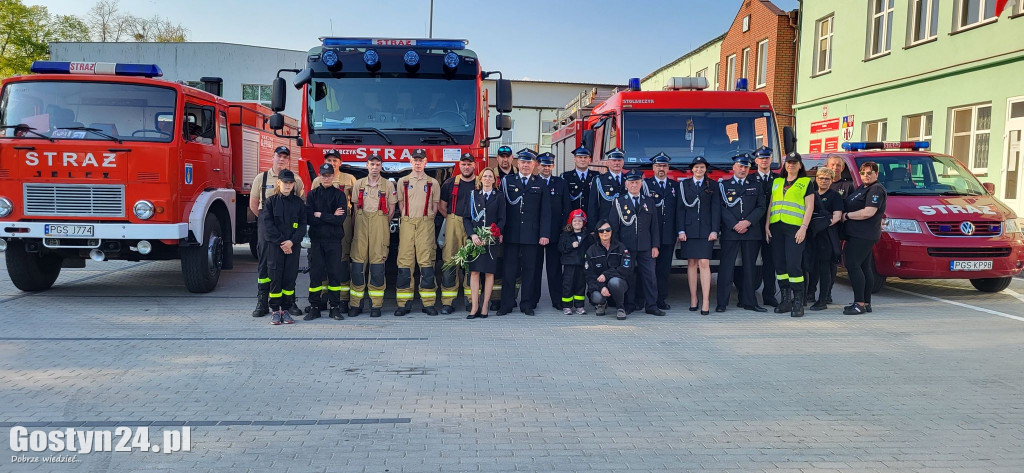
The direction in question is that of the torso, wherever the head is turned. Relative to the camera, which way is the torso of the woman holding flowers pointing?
toward the camera

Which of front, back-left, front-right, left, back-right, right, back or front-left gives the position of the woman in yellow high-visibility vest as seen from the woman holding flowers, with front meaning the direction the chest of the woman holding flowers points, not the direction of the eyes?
left

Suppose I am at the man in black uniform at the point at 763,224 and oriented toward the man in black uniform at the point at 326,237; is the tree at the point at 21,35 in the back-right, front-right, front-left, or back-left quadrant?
front-right

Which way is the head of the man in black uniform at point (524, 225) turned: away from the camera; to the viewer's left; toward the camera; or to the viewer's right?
toward the camera

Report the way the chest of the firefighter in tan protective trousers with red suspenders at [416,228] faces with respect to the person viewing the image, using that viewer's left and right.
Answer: facing the viewer

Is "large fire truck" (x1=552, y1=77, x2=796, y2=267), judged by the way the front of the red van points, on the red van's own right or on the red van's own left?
on the red van's own right

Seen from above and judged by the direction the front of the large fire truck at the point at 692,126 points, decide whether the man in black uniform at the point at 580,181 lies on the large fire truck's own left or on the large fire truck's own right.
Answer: on the large fire truck's own right

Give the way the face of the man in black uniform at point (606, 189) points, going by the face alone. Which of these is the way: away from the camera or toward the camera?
toward the camera

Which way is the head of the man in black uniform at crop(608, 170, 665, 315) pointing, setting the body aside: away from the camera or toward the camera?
toward the camera

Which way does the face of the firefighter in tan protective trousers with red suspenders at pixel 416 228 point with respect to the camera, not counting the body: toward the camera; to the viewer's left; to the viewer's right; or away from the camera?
toward the camera

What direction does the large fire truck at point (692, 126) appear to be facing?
toward the camera

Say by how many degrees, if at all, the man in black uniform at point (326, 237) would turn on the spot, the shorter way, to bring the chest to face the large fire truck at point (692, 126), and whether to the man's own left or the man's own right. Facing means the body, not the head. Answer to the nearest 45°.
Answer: approximately 90° to the man's own left

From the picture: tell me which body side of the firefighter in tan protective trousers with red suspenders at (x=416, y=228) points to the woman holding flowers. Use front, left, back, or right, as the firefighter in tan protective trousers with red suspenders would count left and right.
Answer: left

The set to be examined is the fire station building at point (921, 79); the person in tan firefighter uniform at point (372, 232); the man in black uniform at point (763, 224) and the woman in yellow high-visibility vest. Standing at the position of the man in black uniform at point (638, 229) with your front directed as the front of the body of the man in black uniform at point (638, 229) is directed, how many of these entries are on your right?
1

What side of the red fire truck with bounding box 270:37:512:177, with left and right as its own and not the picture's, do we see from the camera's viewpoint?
front

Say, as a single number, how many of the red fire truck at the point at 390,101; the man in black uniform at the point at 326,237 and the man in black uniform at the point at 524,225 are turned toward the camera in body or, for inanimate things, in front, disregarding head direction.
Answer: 3

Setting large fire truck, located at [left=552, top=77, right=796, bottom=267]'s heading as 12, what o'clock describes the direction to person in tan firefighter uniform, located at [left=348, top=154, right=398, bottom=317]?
The person in tan firefighter uniform is roughly at 2 o'clock from the large fire truck.

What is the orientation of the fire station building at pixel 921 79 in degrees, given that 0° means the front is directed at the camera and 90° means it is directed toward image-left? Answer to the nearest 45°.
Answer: approximately 45°
